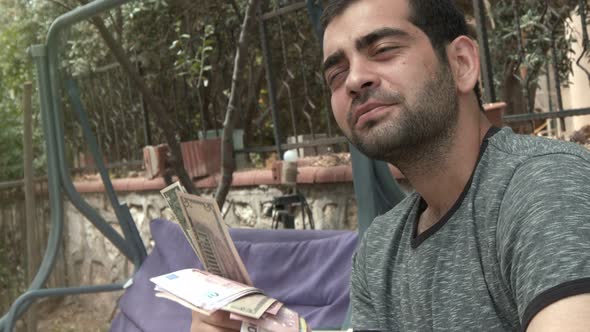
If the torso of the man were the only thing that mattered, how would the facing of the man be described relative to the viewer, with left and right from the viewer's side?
facing the viewer and to the left of the viewer

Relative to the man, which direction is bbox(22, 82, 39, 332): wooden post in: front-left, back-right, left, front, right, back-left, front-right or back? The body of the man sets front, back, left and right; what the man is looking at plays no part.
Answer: right

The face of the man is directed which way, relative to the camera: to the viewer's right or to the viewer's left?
to the viewer's left
